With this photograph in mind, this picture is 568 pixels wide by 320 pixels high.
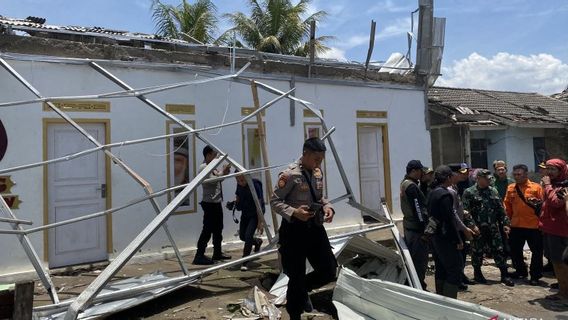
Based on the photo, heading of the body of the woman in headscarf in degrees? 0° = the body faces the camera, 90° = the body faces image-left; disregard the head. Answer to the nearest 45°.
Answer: approximately 90°

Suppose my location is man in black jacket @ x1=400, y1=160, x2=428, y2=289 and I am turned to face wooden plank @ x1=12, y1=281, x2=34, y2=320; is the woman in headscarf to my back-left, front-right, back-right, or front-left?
back-left

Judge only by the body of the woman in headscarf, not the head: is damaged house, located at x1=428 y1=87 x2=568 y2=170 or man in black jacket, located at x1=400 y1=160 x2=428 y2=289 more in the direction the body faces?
the man in black jacket

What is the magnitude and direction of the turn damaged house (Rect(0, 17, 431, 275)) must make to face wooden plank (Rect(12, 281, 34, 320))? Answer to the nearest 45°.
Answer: approximately 45° to its right

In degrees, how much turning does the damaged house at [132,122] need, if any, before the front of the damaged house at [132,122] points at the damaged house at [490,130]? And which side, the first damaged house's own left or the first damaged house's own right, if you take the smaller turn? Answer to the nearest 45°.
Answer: approximately 90° to the first damaged house's own left

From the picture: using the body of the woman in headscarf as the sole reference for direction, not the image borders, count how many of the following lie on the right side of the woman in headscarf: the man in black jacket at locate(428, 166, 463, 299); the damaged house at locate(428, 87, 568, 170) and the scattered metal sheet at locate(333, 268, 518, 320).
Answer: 1

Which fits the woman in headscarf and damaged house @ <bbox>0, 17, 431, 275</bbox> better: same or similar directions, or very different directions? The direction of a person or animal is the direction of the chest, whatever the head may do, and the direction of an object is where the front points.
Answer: very different directions

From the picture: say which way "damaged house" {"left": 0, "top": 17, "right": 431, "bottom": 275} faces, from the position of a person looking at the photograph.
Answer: facing the viewer and to the right of the viewer

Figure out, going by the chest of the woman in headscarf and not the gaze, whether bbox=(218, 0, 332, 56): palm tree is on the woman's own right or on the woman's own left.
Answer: on the woman's own right

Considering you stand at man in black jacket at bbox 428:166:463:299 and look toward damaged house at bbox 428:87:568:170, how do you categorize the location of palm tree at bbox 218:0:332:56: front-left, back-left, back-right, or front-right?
front-left

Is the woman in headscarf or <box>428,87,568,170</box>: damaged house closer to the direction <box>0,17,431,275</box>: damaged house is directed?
the woman in headscarf

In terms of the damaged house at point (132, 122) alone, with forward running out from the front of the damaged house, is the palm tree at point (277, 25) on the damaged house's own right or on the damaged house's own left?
on the damaged house's own left

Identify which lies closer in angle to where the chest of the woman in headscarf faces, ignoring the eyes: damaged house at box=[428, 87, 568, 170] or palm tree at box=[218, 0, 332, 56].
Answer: the palm tree

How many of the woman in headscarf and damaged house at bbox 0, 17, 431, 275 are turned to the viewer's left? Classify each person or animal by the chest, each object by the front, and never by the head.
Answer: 1
